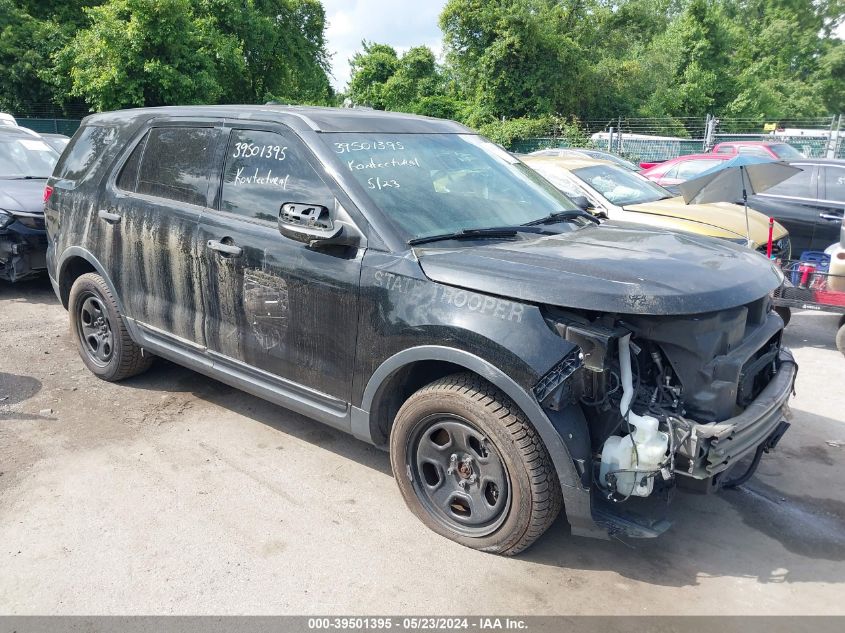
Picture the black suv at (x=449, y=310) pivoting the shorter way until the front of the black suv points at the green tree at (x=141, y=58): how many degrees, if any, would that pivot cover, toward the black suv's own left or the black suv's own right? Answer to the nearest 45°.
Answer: approximately 180°

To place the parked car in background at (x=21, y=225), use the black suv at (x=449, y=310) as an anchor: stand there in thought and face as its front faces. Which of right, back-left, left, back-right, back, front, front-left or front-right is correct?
back

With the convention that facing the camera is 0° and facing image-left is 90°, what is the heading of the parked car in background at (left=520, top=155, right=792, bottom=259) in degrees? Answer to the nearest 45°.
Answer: approximately 315°

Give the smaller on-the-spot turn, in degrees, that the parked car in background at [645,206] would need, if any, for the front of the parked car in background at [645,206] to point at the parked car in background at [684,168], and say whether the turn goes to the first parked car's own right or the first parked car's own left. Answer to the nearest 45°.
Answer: approximately 135° to the first parked car's own left

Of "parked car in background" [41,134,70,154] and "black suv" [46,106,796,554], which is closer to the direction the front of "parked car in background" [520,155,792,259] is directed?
the black suv

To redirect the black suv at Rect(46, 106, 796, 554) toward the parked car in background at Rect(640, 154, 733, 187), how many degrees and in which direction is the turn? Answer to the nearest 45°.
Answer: approximately 90° to its left

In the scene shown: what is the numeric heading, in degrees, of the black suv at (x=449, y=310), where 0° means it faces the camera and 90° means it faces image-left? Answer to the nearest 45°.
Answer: approximately 315°

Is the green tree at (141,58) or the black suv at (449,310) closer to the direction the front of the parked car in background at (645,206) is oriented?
the black suv

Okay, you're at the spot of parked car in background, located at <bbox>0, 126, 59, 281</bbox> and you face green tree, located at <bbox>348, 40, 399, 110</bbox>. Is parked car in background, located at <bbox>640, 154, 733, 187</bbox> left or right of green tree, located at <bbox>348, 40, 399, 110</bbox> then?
right

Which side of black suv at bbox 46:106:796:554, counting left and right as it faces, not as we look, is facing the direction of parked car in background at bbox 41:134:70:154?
back
